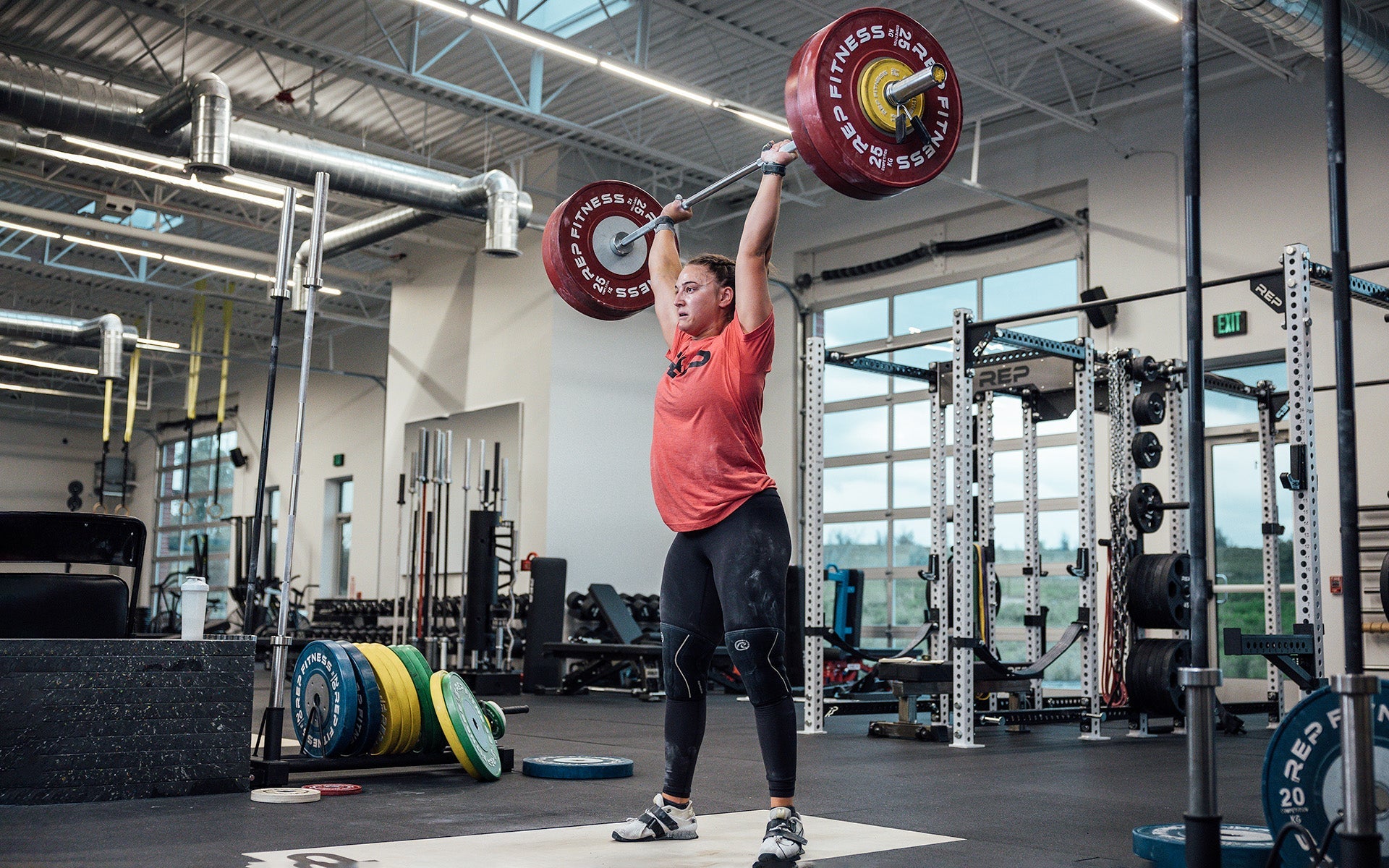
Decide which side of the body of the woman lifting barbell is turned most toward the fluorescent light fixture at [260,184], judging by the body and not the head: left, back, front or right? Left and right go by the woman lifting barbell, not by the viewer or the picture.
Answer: right

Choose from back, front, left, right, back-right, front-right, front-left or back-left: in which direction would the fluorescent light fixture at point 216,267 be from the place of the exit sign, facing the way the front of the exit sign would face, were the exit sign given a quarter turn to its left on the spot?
back-right

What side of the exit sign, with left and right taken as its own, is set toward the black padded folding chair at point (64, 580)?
front

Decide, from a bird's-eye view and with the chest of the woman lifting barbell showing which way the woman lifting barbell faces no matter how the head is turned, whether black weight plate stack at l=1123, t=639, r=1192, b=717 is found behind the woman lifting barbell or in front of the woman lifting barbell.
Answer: behind

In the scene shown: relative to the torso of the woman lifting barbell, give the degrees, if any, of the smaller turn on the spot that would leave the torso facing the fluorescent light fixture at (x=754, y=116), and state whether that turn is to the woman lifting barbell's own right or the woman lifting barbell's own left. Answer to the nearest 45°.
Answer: approximately 135° to the woman lifting barbell's own right

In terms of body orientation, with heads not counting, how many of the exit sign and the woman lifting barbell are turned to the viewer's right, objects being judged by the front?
0

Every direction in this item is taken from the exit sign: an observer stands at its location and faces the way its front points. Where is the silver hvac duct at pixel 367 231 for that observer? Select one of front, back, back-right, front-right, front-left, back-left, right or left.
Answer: front-right

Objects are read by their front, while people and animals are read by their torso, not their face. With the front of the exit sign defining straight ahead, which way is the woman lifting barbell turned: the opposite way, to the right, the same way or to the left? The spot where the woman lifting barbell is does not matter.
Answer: the same way

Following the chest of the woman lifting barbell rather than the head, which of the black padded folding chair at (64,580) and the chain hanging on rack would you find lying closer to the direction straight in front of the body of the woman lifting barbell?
the black padded folding chair

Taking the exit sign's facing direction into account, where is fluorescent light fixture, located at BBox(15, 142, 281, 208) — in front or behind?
in front

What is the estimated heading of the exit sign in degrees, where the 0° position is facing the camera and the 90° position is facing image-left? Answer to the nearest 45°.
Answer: approximately 45°

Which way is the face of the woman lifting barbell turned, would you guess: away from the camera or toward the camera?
toward the camera

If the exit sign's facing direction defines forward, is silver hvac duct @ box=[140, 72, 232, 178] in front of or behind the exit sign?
in front

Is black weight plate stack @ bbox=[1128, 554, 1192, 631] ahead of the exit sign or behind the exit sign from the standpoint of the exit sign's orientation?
ahead

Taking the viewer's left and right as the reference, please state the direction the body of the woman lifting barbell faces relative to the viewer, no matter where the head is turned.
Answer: facing the viewer and to the left of the viewer
